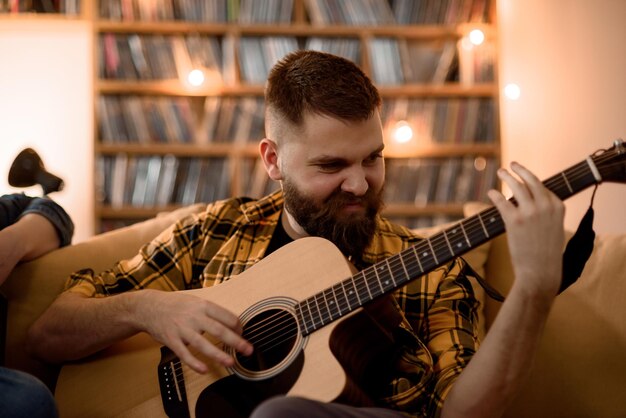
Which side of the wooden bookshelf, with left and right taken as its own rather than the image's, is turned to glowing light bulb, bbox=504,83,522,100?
left

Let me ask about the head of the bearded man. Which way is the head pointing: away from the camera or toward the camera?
toward the camera

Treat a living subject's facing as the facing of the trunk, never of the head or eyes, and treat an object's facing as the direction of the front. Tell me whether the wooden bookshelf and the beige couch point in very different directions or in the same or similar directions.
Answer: same or similar directions

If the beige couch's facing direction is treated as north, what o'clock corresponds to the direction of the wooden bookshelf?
The wooden bookshelf is roughly at 5 o'clock from the beige couch.

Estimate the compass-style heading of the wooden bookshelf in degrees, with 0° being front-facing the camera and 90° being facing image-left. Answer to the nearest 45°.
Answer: approximately 0°

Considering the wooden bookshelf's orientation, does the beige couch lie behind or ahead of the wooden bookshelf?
ahead

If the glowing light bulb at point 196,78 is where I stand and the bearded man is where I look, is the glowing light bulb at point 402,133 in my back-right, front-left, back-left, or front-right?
front-left

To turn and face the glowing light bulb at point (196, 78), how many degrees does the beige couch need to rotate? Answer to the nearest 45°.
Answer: approximately 135° to its right

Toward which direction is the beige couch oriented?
toward the camera

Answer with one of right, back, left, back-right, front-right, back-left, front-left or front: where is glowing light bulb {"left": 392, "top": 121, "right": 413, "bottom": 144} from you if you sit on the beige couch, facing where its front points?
back

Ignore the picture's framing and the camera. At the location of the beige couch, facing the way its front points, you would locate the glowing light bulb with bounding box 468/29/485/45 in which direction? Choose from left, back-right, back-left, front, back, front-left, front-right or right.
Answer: back

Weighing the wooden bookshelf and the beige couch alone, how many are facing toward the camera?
2

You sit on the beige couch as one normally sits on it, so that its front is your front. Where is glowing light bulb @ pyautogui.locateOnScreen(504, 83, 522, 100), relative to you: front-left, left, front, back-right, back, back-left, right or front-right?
back
